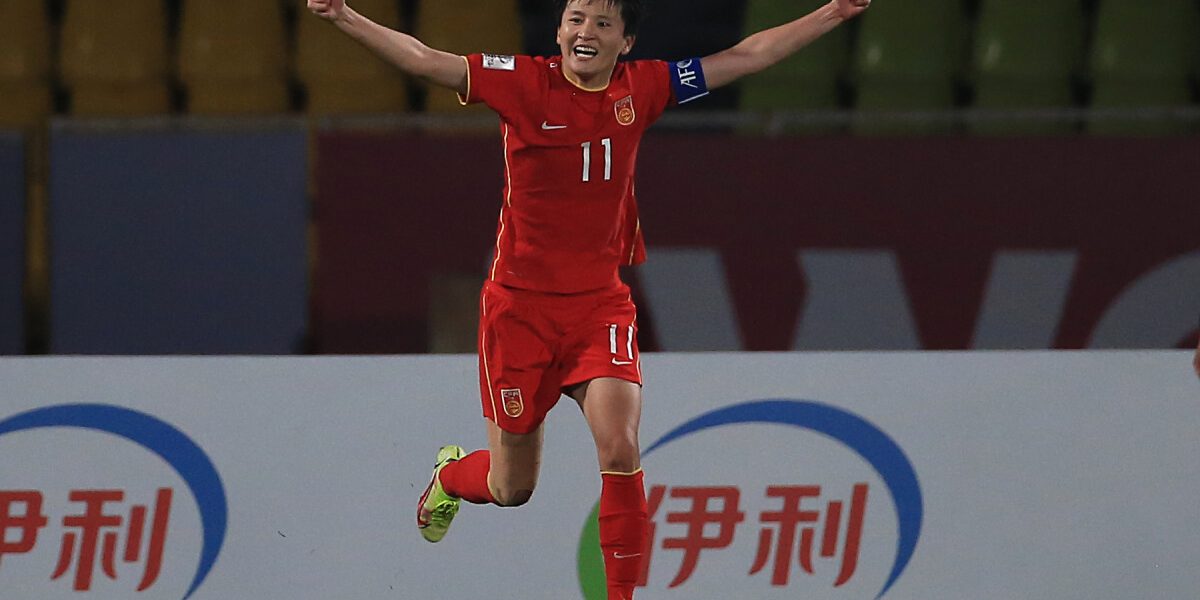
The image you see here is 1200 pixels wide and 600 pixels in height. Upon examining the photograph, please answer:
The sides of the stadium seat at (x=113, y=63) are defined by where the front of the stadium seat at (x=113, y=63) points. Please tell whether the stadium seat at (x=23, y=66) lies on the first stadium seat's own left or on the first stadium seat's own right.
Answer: on the first stadium seat's own right

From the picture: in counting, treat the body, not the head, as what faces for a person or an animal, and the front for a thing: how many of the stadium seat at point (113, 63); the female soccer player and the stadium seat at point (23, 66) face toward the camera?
3

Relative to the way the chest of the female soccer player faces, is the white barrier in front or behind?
behind

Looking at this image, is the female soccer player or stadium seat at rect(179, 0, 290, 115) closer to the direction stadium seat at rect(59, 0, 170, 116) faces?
the female soccer player

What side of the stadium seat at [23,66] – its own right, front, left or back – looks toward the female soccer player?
front

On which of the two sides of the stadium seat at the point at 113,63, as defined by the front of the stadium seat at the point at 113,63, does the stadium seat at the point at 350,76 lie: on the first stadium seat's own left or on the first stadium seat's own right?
on the first stadium seat's own left

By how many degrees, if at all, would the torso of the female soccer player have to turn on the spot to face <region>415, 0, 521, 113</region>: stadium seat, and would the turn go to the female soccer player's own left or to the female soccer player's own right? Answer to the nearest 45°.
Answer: approximately 180°

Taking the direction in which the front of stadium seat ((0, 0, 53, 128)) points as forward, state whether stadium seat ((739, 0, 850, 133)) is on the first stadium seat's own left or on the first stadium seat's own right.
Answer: on the first stadium seat's own left

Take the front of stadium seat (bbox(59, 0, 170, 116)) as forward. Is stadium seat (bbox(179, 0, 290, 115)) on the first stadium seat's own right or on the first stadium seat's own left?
on the first stadium seat's own left

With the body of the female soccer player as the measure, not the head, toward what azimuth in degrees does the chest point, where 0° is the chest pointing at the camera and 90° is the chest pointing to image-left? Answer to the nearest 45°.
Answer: approximately 0°

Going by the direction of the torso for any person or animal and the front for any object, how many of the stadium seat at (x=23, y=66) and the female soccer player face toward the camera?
2
